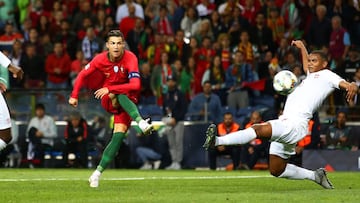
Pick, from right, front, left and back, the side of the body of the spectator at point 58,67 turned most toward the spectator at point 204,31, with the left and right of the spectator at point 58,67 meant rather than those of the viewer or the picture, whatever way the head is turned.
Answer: left

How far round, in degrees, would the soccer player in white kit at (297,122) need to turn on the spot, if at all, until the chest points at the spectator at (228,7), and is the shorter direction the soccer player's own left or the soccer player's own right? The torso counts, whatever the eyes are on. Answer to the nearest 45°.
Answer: approximately 135° to the soccer player's own right

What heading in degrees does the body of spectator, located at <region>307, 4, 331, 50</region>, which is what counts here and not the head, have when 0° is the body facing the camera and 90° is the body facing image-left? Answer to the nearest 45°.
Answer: approximately 0°
